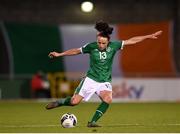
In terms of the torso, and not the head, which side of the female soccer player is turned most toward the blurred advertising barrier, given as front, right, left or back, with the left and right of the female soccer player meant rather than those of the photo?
back

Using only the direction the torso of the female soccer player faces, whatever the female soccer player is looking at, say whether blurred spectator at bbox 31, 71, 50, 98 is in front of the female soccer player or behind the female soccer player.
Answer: behind

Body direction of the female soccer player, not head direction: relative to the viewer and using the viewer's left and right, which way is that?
facing the viewer
